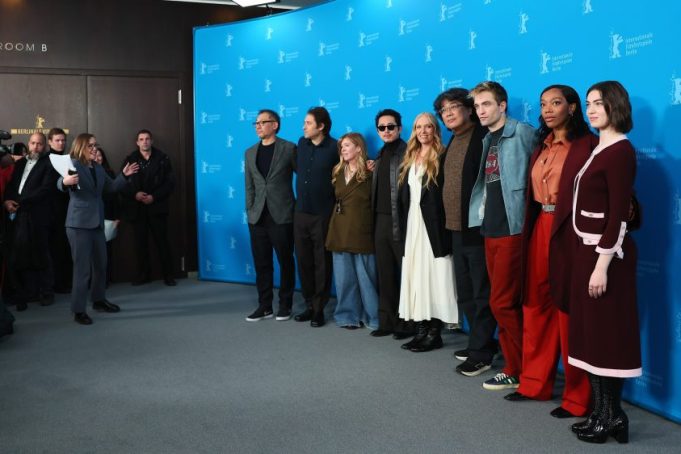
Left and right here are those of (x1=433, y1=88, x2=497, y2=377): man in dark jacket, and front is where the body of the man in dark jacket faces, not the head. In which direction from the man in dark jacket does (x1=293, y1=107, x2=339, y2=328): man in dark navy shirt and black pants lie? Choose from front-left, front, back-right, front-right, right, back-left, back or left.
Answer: right

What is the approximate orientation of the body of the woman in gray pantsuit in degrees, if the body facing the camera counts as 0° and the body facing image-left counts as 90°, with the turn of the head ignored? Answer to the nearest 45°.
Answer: approximately 315°

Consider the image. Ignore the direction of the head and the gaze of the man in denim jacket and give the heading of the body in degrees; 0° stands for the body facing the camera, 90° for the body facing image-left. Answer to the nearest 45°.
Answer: approximately 45°

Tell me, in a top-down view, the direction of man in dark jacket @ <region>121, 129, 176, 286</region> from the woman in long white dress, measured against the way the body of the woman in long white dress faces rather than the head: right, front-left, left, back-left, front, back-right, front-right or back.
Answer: right

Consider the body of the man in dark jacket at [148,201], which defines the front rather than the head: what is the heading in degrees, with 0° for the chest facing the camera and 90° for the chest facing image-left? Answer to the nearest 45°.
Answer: approximately 0°

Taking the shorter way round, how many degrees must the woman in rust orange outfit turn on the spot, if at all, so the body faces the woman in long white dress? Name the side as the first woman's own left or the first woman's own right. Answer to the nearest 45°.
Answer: approximately 90° to the first woman's own right

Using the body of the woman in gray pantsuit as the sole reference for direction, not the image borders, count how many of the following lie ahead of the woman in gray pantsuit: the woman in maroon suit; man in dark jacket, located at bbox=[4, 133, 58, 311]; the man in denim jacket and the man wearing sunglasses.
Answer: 3

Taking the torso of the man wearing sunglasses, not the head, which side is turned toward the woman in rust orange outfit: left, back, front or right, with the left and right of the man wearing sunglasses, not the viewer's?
left

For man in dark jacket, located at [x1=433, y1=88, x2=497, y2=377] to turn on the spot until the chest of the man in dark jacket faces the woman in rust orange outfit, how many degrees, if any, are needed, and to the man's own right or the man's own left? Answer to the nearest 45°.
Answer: approximately 90° to the man's own left

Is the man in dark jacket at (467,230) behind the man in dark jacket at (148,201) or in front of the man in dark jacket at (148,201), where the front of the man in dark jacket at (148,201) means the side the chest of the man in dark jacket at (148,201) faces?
in front

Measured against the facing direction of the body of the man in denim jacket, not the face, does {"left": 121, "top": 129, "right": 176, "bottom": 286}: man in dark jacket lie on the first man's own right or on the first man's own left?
on the first man's own right

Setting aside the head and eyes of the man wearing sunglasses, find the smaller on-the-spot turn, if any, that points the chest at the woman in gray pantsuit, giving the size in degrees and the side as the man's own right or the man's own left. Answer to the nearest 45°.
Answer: approximately 45° to the man's own right
